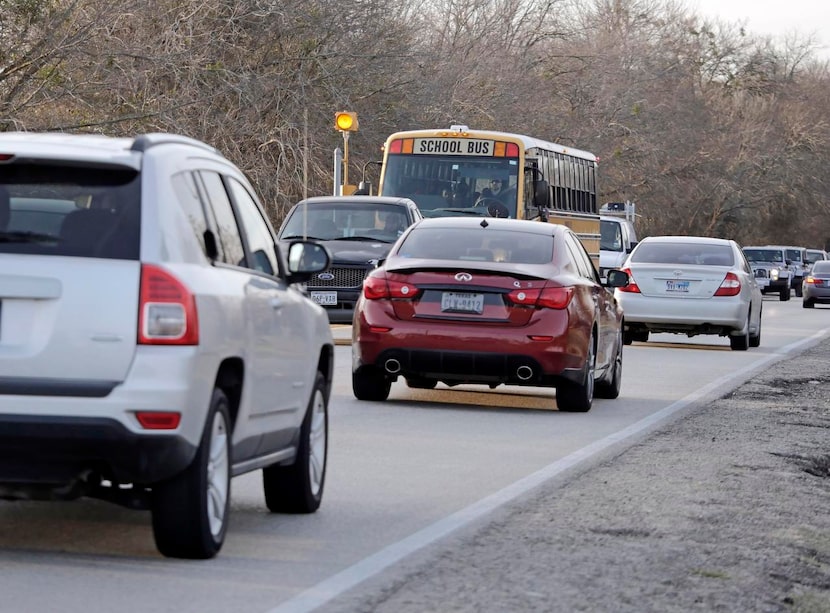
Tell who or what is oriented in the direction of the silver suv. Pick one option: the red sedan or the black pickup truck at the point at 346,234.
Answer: the black pickup truck

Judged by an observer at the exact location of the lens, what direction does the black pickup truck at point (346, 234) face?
facing the viewer

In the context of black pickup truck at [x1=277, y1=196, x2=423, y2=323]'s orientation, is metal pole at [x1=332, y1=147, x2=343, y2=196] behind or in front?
behind

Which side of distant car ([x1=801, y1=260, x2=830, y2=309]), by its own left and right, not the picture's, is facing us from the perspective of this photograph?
back

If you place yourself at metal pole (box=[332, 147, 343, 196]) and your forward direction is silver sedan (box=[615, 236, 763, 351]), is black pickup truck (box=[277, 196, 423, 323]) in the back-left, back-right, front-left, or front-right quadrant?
front-right

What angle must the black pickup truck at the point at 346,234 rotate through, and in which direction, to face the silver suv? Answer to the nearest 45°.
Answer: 0° — it already faces it

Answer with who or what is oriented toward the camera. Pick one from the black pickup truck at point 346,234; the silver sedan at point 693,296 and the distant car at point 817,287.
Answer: the black pickup truck

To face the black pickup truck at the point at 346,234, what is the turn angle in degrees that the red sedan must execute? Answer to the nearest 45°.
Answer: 0° — it already faces it

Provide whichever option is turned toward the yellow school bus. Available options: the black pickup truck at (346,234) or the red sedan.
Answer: the red sedan

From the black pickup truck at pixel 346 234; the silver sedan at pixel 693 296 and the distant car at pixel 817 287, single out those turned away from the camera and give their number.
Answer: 2

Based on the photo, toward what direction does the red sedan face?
away from the camera

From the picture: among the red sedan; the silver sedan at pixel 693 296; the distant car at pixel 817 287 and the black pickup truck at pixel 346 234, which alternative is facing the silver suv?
the black pickup truck

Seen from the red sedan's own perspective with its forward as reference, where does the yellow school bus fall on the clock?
The yellow school bus is roughly at 12 o'clock from the red sedan.

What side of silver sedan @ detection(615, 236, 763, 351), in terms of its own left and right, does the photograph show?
back

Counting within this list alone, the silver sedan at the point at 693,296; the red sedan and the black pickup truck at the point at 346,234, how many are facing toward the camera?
1

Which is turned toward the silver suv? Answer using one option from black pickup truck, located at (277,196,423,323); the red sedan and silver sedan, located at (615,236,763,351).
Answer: the black pickup truck

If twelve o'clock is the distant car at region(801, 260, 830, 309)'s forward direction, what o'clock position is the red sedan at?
The red sedan is roughly at 6 o'clock from the distant car.

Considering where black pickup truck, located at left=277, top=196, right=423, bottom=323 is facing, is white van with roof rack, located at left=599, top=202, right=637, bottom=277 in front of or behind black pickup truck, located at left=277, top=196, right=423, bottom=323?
behind

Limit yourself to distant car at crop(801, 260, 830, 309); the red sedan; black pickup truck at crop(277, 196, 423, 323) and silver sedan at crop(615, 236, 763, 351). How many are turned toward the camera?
1
